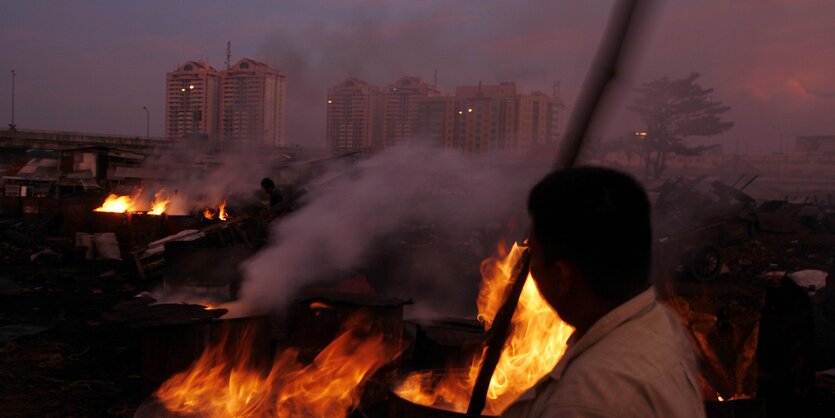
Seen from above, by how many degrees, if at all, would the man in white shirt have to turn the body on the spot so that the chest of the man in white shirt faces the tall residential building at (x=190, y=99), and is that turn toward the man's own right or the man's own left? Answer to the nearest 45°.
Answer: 0° — they already face it

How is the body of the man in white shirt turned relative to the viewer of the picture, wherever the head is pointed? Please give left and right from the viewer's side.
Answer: facing away from the viewer and to the left of the viewer

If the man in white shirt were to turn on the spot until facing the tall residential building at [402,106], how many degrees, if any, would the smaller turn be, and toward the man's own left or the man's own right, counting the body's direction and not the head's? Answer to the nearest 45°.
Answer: approximately 45° to the man's own right

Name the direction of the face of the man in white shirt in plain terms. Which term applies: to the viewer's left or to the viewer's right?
to the viewer's left

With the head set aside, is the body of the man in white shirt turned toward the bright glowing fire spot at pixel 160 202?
yes

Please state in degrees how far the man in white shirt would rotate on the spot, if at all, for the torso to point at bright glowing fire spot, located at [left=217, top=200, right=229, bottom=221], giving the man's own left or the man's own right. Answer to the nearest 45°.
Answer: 0° — they already face it

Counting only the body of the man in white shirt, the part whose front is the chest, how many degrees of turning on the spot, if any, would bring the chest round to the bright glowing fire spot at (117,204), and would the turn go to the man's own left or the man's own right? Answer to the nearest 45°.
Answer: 0° — they already face it
